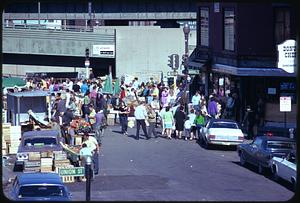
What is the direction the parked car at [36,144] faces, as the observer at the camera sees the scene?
facing the viewer

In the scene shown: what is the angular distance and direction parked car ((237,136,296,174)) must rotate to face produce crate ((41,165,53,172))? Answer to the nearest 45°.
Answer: approximately 45° to its left

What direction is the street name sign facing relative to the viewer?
toward the camera

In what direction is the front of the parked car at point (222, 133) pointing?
away from the camera

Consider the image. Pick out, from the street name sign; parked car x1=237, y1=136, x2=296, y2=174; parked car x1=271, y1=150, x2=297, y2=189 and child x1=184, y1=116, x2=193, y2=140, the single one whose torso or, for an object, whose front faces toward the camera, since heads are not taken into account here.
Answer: the street name sign
